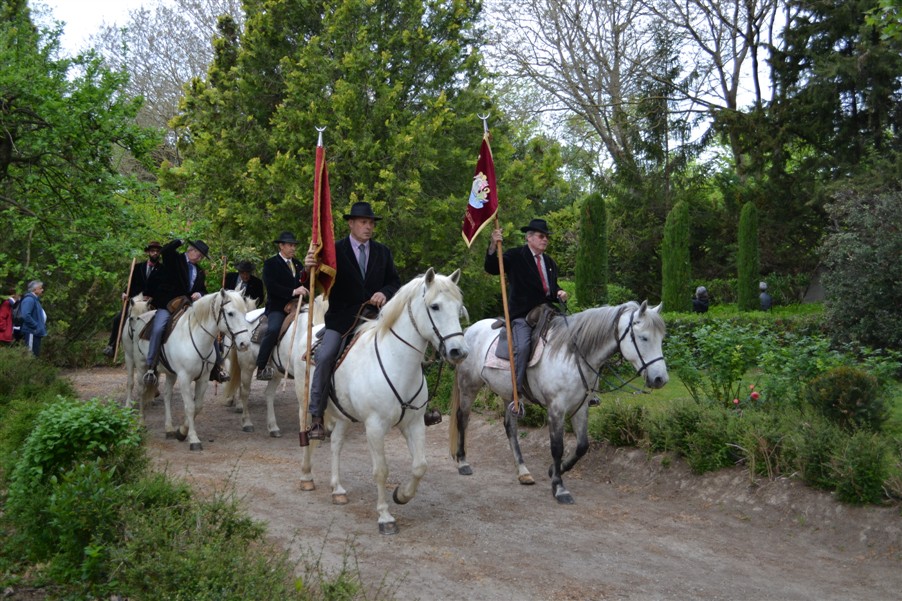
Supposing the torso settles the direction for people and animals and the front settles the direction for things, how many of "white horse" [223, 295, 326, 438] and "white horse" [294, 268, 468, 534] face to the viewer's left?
0

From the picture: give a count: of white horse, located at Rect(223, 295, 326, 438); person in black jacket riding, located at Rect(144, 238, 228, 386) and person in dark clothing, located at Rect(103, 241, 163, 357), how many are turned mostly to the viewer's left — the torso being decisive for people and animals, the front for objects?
0

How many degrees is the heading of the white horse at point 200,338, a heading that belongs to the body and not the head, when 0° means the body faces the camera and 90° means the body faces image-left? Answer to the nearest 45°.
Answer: approximately 315°

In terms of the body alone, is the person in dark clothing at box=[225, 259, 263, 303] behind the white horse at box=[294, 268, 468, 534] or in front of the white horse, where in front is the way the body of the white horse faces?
behind

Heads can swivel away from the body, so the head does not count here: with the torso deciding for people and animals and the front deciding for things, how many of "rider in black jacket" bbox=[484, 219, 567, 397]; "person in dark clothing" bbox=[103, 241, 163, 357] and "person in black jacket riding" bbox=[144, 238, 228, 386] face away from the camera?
0

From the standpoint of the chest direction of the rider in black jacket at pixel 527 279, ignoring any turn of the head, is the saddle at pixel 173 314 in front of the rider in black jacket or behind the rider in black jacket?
behind

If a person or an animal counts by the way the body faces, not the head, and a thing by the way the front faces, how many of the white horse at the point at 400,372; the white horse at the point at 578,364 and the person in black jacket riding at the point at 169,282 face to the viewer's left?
0

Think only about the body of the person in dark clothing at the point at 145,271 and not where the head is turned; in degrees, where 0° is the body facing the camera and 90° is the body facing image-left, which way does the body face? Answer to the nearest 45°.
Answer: approximately 315°

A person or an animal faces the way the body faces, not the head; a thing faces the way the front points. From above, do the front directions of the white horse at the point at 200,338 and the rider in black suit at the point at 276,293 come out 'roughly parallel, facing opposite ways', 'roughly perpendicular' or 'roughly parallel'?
roughly parallel

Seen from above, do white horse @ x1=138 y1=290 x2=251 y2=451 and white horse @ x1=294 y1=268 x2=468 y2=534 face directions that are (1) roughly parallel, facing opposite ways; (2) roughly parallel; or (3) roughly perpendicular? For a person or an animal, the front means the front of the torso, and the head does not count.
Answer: roughly parallel

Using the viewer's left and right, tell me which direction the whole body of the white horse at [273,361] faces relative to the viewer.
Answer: facing the viewer and to the right of the viewer

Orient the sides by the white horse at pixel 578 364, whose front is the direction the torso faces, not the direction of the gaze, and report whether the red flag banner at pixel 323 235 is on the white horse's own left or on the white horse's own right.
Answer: on the white horse's own right
